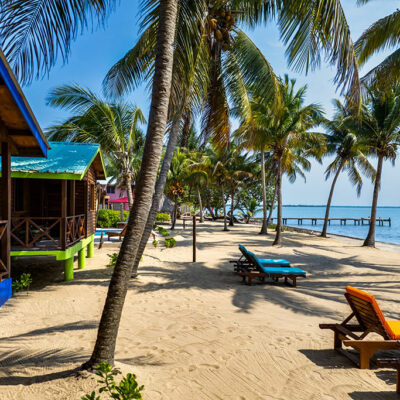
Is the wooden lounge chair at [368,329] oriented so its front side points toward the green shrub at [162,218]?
no

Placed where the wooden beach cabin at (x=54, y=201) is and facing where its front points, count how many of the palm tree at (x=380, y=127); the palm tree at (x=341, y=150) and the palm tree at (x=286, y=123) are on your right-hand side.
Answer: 0
